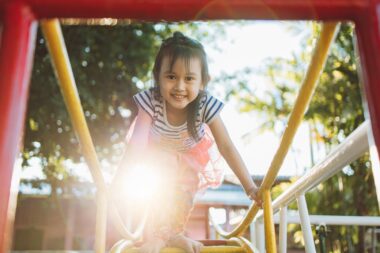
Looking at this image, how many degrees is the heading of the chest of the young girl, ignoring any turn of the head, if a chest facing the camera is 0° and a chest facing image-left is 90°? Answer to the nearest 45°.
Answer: approximately 0°
